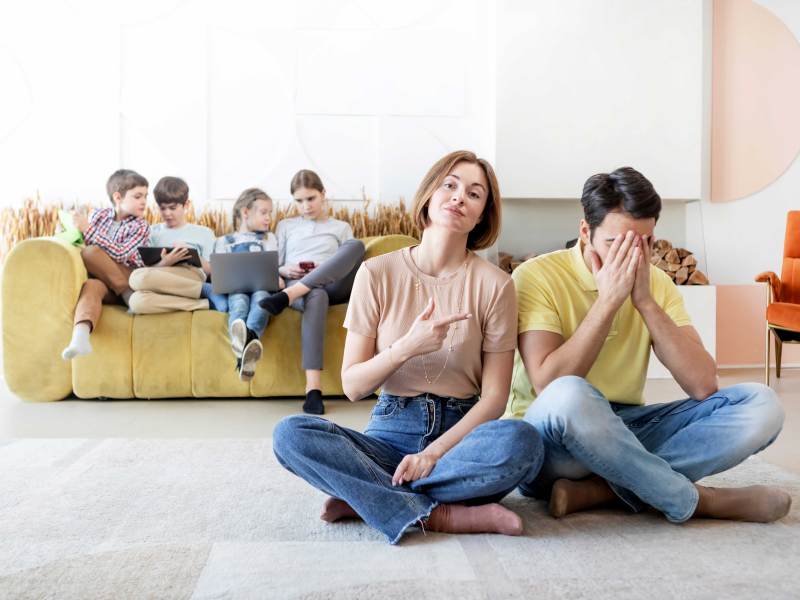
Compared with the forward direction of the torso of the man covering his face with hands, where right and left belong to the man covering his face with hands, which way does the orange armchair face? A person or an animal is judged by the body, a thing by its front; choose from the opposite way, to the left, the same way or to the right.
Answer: to the right

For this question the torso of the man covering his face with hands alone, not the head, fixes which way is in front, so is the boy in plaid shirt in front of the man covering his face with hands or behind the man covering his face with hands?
behind

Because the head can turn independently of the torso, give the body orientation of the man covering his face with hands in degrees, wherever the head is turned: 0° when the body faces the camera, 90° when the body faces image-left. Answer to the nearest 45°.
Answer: approximately 315°

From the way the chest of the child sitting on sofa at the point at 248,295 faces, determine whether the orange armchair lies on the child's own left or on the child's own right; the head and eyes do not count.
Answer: on the child's own left

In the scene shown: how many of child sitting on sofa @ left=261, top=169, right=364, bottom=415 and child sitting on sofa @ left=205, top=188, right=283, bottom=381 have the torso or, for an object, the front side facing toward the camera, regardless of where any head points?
2

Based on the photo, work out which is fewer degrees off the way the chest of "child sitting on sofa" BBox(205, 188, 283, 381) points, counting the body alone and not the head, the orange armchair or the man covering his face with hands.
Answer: the man covering his face with hands

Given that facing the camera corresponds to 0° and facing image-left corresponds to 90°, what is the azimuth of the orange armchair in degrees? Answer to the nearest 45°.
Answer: approximately 45°
